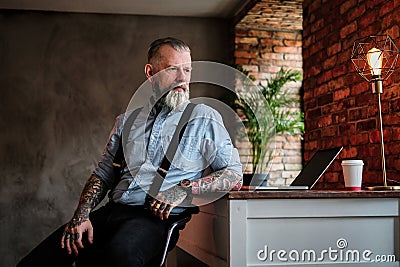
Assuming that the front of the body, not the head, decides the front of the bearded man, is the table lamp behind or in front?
behind

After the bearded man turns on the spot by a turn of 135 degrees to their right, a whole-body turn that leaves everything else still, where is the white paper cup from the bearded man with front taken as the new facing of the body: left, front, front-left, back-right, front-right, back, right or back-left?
right

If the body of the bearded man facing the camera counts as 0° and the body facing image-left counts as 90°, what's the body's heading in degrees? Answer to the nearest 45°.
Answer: approximately 45°

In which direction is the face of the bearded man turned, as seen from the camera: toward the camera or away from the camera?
toward the camera
